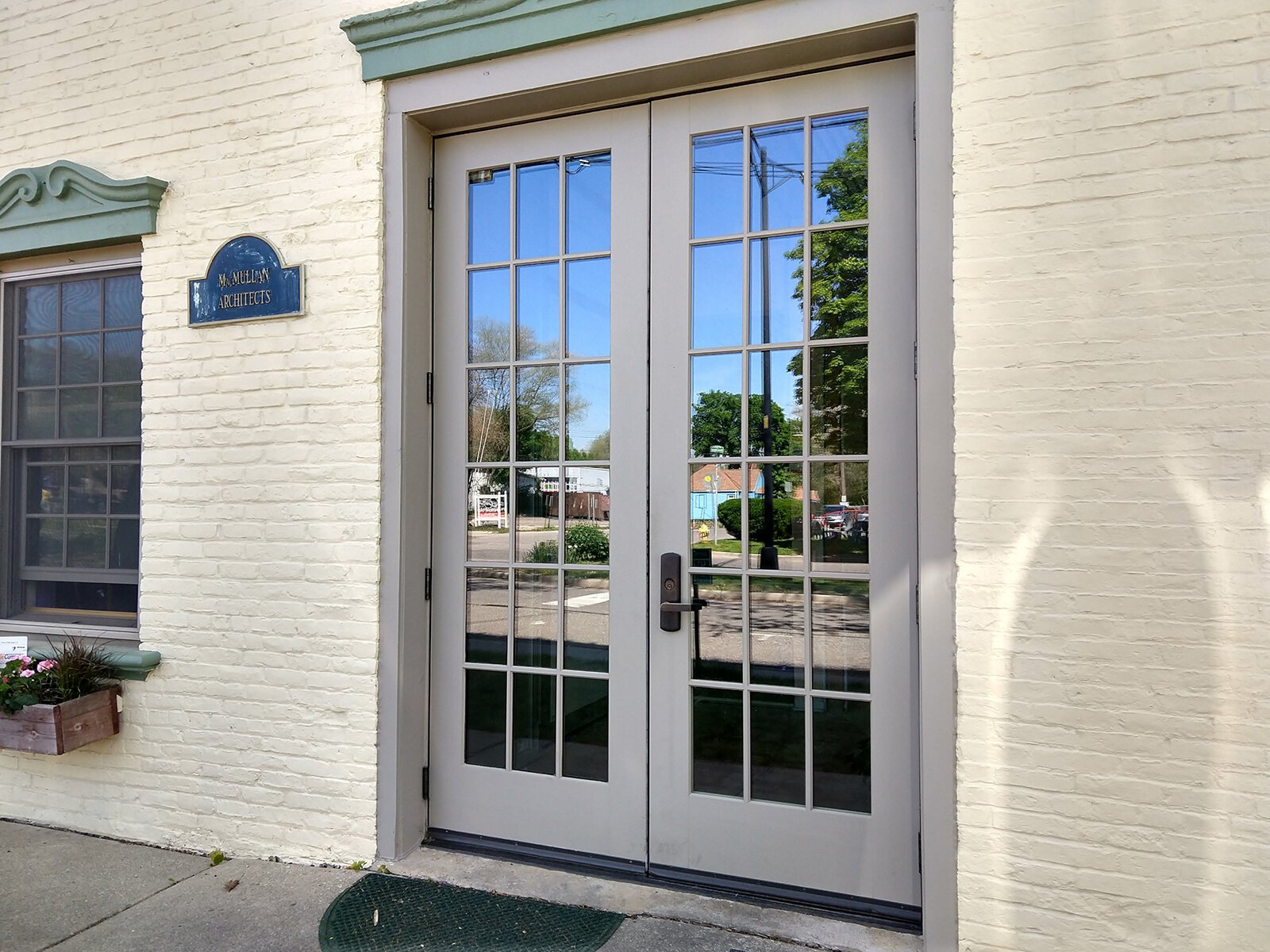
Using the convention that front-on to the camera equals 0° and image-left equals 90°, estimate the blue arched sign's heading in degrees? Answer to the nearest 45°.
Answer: approximately 45°

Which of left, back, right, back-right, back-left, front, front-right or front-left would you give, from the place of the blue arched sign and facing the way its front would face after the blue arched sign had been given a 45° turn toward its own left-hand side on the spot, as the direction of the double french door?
front-left
